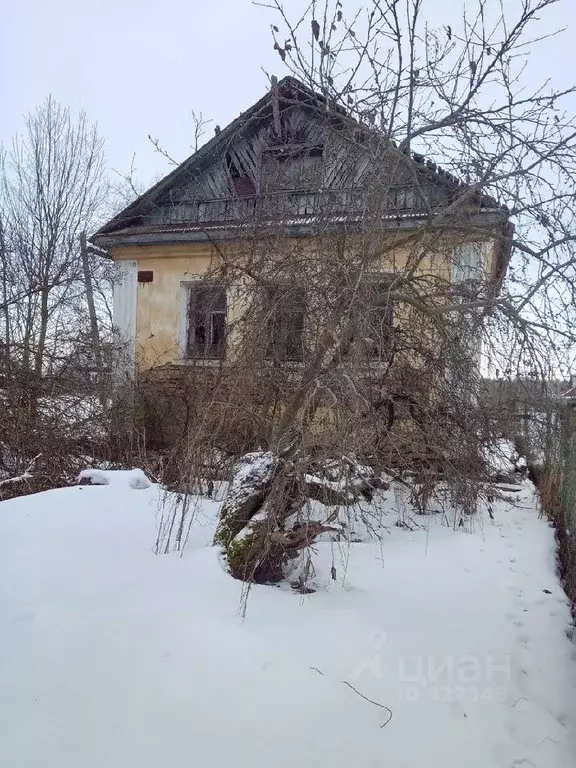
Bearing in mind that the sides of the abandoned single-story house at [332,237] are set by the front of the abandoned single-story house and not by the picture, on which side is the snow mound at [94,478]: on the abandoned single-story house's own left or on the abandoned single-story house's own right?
on the abandoned single-story house's own right

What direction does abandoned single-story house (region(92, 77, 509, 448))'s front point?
toward the camera
